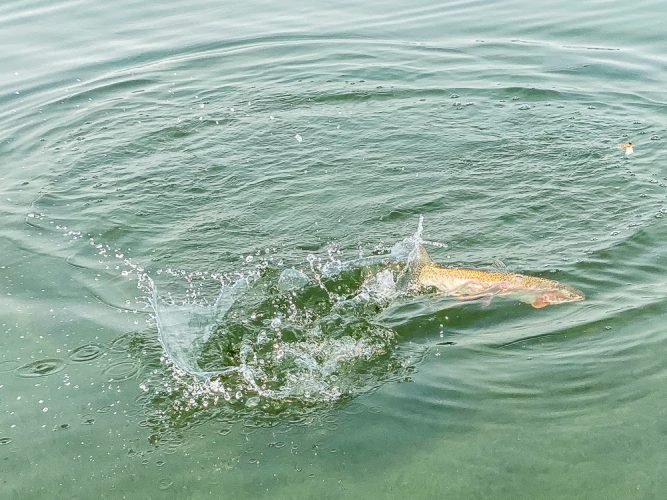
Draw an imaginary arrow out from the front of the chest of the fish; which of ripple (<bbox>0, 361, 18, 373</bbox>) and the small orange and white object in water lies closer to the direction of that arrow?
the small orange and white object in water

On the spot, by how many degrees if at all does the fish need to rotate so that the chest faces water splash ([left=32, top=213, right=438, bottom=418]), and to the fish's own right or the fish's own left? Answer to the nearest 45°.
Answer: approximately 180°

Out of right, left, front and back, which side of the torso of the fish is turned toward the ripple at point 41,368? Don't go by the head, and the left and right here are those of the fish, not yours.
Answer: back

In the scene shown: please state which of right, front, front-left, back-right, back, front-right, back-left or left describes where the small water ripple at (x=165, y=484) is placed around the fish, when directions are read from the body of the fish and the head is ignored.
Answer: back-right

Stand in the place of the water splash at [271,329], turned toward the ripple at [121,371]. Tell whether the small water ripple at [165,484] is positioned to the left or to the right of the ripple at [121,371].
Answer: left

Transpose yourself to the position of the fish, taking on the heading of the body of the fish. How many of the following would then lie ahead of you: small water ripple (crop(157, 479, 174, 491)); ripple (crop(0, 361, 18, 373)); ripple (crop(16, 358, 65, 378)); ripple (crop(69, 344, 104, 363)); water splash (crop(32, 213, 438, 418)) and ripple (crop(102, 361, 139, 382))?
0

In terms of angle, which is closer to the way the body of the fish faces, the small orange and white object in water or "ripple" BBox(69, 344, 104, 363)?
the small orange and white object in water

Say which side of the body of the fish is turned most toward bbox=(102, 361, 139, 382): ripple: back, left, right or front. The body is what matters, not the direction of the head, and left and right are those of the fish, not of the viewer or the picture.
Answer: back

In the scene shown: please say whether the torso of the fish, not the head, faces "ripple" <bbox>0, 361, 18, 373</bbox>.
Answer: no

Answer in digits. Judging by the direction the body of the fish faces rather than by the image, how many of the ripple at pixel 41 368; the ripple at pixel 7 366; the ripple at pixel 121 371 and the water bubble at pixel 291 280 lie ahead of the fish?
0

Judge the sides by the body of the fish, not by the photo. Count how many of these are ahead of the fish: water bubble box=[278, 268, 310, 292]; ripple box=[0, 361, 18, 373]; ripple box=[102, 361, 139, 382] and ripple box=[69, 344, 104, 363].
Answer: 0

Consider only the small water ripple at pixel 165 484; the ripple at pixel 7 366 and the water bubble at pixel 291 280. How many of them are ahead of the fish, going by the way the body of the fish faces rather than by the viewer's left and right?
0

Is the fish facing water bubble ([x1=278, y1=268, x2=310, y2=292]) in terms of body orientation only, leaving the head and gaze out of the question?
no

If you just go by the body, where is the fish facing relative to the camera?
to the viewer's right

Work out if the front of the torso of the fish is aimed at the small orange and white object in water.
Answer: no

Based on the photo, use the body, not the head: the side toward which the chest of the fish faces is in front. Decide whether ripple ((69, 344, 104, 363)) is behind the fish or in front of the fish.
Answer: behind
